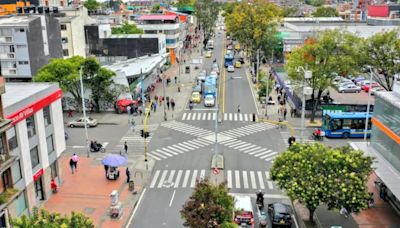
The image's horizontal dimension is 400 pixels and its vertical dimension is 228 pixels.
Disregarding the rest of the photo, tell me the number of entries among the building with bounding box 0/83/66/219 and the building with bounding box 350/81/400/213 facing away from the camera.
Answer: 0

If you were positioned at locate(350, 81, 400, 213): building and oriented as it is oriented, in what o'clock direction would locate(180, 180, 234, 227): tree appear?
The tree is roughly at 12 o'clock from the building.

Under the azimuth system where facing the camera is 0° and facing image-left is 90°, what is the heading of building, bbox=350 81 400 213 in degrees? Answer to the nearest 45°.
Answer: approximately 45°

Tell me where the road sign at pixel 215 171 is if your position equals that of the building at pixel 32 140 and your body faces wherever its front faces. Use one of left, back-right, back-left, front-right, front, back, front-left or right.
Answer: front-left

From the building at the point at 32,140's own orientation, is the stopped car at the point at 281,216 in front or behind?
in front

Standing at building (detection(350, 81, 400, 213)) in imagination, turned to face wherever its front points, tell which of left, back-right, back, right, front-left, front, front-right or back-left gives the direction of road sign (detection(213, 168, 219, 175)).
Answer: front-right

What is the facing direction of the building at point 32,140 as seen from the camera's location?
facing the viewer and to the right of the viewer

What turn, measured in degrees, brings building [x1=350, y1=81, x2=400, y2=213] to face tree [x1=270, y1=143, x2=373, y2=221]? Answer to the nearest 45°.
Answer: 0° — it already faces it

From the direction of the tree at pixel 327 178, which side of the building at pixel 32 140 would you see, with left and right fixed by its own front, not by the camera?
front

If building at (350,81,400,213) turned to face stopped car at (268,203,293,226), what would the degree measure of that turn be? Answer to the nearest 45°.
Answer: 0° — it already faces it

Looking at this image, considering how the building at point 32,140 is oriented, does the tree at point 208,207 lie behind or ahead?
ahead
